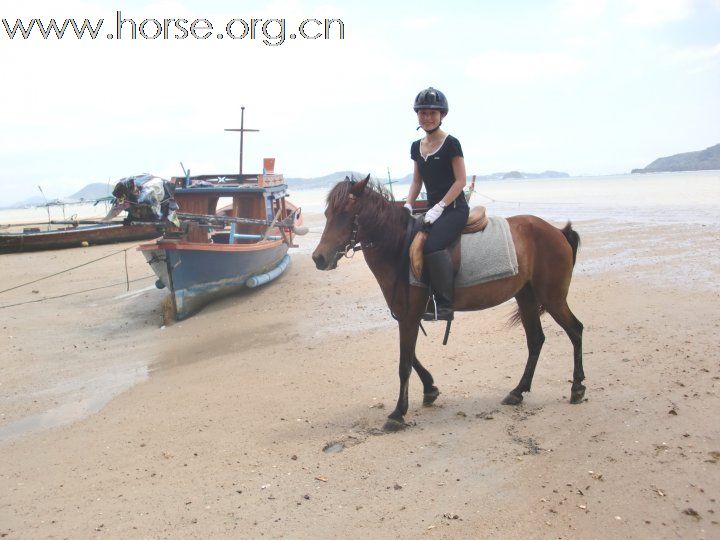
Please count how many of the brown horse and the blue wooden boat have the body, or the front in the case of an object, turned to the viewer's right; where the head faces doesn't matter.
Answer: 0

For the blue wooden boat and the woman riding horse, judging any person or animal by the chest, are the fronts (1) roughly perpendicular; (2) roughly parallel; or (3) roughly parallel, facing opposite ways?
roughly parallel

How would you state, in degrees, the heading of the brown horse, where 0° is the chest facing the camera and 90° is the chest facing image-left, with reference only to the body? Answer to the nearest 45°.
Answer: approximately 45°

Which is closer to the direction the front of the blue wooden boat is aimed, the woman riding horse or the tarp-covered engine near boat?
the tarp-covered engine near boat

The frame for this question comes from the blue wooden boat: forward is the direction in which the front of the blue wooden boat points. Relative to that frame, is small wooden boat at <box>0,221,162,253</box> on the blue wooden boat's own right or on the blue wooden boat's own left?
on the blue wooden boat's own right

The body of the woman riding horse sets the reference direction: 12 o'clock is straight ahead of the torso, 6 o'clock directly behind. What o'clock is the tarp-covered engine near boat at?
The tarp-covered engine near boat is roughly at 3 o'clock from the woman riding horse.

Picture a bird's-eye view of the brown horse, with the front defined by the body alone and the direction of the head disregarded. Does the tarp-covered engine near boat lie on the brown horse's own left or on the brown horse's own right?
on the brown horse's own right

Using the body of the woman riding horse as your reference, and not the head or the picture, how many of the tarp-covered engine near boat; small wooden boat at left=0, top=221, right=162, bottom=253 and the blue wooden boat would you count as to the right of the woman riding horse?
3

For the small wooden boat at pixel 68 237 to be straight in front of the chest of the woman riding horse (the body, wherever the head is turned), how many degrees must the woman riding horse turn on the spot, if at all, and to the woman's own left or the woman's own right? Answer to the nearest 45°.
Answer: approximately 90° to the woman's own right

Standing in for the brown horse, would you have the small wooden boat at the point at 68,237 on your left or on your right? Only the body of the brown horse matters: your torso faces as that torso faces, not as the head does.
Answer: on your right

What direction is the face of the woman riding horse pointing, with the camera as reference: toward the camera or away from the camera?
toward the camera

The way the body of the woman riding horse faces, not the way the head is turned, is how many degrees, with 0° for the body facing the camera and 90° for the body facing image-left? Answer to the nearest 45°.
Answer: approximately 45°

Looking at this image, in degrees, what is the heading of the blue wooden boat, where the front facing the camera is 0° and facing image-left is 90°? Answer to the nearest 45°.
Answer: approximately 45°

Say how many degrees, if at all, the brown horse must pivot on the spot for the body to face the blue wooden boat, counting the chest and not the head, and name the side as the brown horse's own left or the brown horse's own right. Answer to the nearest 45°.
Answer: approximately 90° to the brown horse's own right
